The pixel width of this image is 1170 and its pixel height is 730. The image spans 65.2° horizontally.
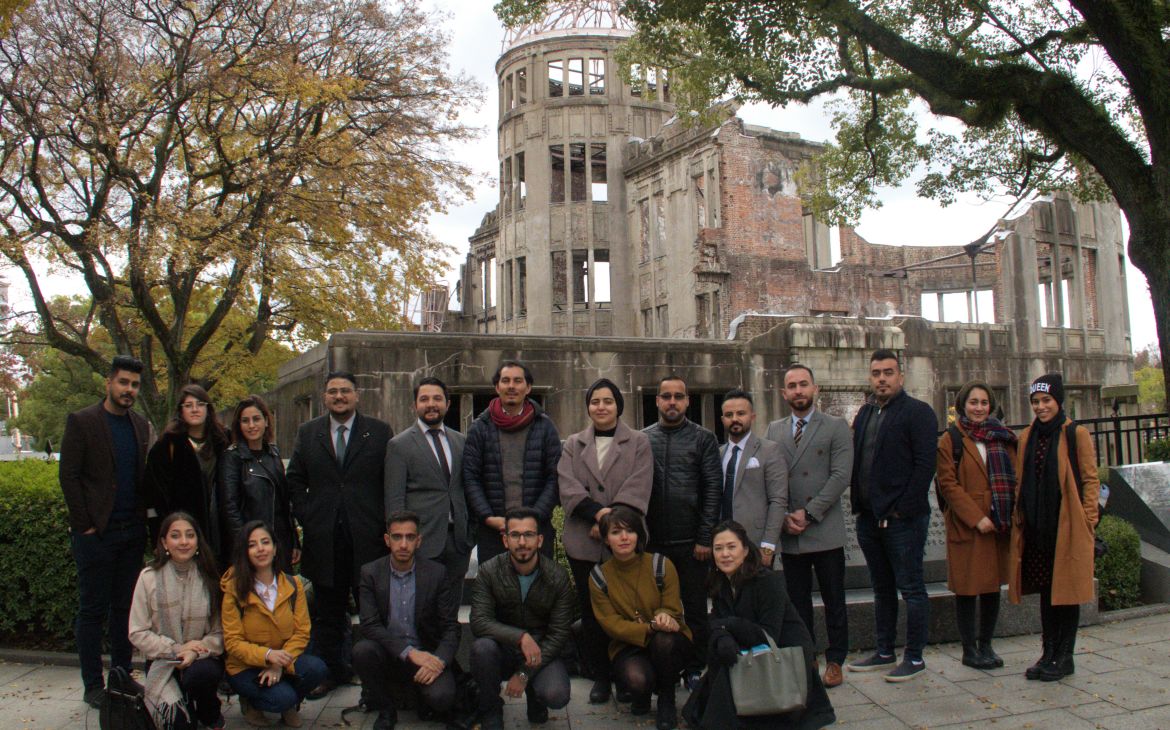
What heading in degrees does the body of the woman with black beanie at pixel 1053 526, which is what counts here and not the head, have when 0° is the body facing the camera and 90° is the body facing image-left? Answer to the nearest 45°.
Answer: approximately 45°

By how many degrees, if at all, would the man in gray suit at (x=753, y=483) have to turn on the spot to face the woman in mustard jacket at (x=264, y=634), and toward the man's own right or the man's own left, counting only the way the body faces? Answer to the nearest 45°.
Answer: approximately 45° to the man's own right

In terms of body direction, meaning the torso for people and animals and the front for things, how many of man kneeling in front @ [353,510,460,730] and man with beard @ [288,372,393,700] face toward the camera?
2

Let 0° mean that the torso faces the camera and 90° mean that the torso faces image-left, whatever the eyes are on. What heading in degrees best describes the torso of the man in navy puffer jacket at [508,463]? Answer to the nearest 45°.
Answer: approximately 0°

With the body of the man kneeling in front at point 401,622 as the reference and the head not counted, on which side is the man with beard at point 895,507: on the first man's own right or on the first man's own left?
on the first man's own left
